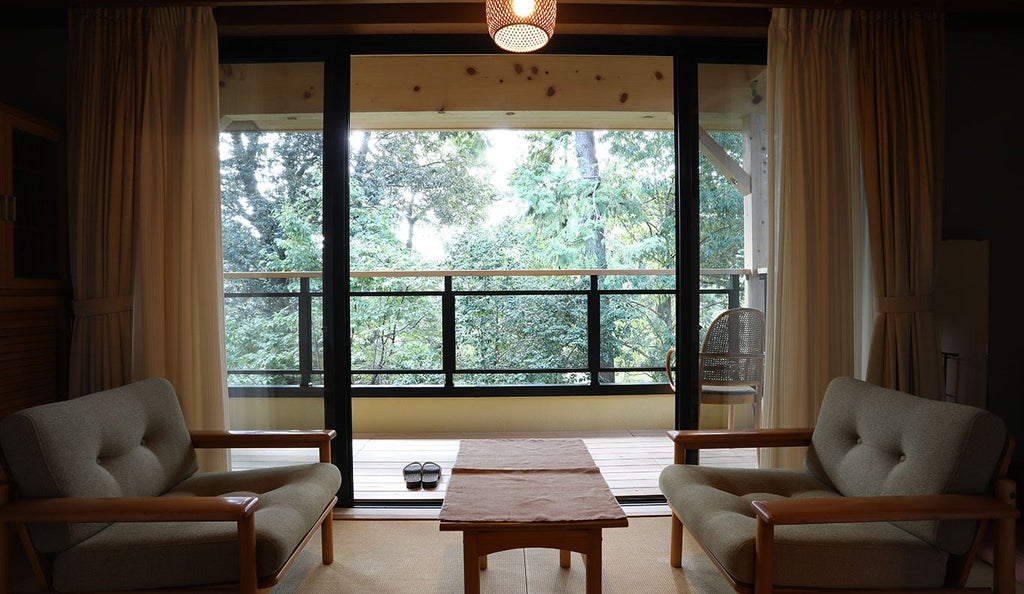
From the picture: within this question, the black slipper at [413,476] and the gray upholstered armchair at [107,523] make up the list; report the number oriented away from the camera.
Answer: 1

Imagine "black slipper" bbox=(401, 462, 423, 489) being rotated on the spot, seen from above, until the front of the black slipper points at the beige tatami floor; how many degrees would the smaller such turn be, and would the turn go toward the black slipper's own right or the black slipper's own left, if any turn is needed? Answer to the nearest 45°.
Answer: approximately 180°

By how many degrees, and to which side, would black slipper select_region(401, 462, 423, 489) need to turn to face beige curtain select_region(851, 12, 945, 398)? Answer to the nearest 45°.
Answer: approximately 135° to its right

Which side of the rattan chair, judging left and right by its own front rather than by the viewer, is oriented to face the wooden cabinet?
left

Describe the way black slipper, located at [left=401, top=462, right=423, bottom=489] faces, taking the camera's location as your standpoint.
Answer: facing away from the viewer

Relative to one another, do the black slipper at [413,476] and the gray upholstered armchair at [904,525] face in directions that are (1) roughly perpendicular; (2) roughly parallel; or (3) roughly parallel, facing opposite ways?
roughly perpendicular

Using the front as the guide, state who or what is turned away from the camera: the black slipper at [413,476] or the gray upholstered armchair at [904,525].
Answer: the black slipper

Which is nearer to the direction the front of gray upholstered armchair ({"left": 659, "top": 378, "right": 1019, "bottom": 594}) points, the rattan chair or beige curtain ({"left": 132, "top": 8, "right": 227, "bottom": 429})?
the beige curtain

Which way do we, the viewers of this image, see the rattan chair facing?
facing away from the viewer and to the left of the viewer
